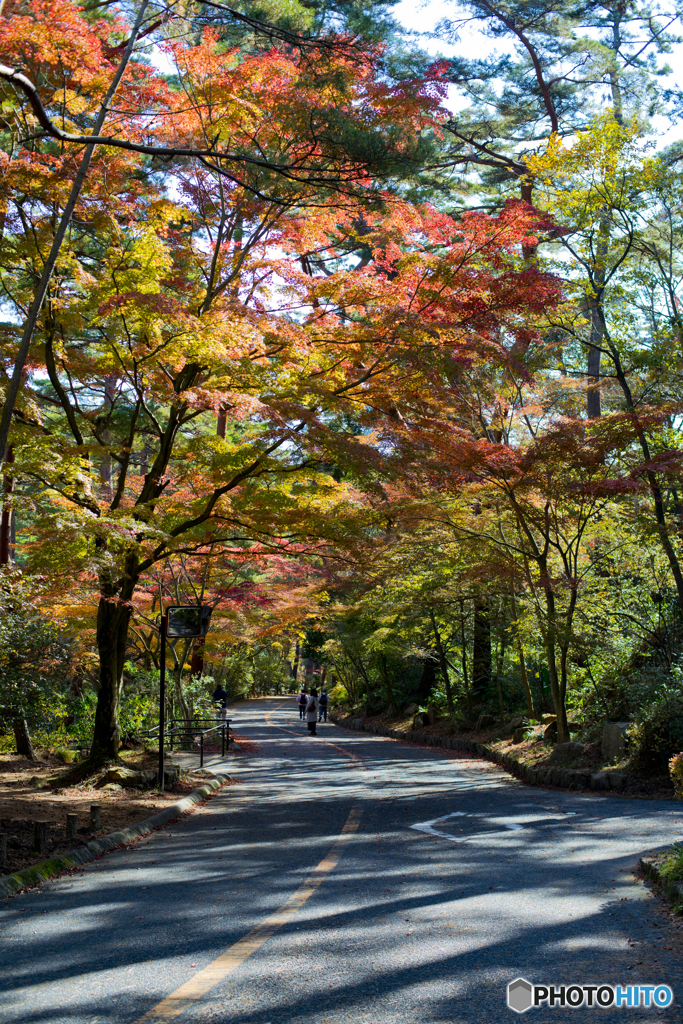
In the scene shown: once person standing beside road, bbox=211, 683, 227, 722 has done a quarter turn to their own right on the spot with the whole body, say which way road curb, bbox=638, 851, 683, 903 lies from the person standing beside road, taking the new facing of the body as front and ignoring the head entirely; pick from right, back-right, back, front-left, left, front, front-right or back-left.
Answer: right

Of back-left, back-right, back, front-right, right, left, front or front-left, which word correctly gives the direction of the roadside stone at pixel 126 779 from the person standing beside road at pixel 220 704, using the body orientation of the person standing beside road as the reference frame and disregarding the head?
back

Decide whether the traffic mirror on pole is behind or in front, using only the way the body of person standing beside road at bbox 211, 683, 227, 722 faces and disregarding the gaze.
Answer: behind

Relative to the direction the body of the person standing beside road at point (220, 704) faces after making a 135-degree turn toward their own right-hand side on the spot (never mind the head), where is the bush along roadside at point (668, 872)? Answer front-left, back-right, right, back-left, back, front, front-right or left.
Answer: front-right

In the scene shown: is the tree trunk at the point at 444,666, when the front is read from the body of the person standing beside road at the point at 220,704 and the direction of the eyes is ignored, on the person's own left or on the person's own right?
on the person's own right

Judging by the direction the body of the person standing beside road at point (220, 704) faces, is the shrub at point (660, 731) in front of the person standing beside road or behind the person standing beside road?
behind

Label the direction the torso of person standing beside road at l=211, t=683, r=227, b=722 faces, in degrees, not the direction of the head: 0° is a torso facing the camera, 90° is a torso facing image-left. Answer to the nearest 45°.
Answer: approximately 180°

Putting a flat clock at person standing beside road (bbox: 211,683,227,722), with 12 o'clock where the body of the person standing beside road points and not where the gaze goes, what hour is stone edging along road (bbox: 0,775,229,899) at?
The stone edging along road is roughly at 6 o'clock from the person standing beside road.

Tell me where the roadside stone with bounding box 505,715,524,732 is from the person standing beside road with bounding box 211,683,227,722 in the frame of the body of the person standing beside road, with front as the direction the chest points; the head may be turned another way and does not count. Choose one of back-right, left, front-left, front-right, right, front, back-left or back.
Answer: back-right
